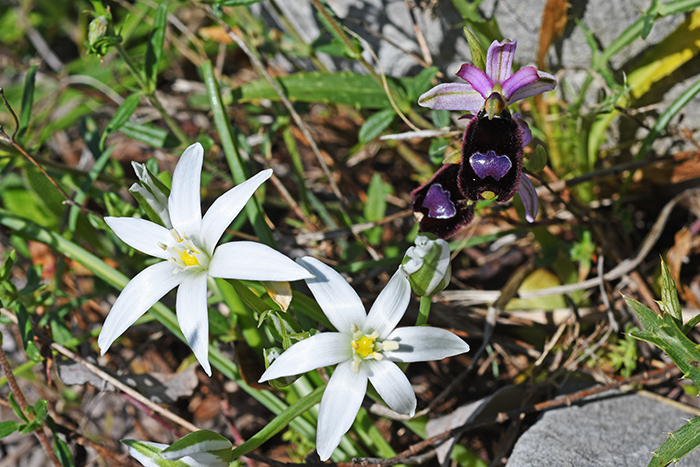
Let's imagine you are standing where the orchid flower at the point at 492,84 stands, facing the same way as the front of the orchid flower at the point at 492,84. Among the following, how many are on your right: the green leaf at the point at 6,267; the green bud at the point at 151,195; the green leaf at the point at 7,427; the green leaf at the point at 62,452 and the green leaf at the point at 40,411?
5

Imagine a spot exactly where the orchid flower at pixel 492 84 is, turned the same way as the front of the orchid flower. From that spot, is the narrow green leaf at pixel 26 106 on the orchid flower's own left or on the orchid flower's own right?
on the orchid flower's own right

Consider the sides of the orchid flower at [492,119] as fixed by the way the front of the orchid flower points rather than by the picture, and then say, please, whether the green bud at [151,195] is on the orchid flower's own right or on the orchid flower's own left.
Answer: on the orchid flower's own right

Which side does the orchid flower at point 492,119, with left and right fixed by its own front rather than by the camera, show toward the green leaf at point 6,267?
right

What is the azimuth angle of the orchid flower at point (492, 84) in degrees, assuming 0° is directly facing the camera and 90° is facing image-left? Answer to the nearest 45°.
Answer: approximately 0°

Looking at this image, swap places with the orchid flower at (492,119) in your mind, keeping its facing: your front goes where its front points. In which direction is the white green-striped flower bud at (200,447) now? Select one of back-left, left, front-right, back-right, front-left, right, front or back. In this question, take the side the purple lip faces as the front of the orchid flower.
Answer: front-right

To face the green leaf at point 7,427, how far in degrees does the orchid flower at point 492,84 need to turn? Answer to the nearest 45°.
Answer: approximately 90° to its right
